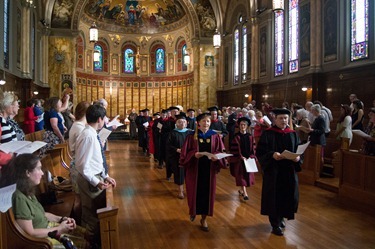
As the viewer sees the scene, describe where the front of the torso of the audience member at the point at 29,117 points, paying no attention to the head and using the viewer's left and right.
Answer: facing to the right of the viewer

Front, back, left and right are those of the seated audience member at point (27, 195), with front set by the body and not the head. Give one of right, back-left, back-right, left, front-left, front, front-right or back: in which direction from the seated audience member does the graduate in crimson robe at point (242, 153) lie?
front-left

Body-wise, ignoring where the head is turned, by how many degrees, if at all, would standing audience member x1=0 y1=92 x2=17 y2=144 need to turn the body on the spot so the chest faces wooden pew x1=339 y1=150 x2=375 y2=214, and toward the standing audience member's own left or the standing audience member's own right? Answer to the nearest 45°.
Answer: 0° — they already face it

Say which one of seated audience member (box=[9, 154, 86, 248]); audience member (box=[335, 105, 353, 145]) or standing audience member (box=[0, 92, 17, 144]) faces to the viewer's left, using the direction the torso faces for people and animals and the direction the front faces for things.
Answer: audience member (box=[335, 105, 353, 145])

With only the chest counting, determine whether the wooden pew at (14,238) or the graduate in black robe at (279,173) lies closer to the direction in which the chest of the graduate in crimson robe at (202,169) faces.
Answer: the wooden pew

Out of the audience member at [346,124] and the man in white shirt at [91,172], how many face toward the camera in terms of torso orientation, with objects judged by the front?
0

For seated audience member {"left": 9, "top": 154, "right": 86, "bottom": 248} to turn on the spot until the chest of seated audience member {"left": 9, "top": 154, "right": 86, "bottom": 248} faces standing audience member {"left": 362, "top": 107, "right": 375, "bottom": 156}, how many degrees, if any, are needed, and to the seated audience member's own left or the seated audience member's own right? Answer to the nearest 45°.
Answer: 0° — they already face them

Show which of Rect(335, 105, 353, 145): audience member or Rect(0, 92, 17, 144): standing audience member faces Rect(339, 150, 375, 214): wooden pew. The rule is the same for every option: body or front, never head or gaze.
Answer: Rect(0, 92, 17, 144): standing audience member

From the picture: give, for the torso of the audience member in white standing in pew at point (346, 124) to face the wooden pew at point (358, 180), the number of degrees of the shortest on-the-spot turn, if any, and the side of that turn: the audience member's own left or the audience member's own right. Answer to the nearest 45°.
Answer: approximately 90° to the audience member's own left

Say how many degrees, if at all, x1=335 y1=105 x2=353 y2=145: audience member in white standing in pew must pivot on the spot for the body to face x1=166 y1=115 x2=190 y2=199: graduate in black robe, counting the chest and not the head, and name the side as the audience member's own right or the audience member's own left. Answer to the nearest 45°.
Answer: approximately 45° to the audience member's own left

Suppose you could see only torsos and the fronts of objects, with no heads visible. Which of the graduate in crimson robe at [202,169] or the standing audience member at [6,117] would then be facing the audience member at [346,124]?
the standing audience member at [6,117]

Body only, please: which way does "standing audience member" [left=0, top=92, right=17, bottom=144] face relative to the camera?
to the viewer's right
